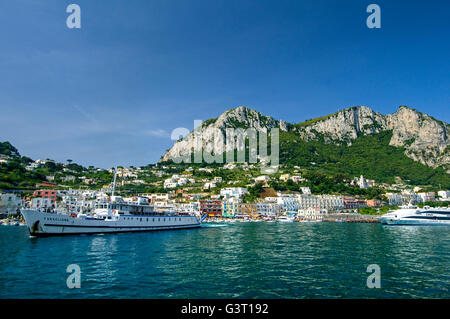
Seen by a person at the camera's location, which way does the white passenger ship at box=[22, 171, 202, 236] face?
facing the viewer and to the left of the viewer
